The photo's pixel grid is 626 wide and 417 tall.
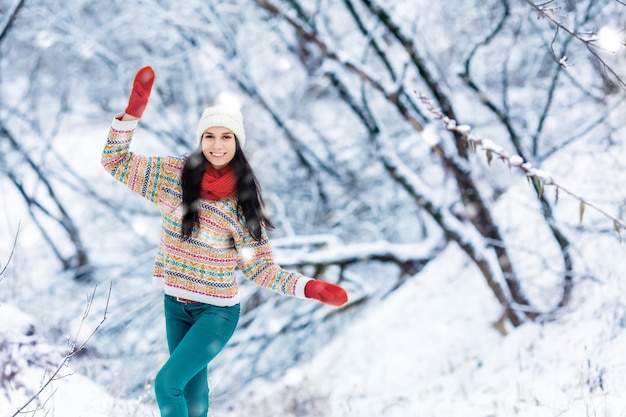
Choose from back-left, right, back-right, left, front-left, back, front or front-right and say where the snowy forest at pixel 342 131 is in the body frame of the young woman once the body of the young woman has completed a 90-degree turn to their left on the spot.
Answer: left

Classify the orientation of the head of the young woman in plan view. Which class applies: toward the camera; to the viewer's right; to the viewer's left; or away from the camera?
toward the camera

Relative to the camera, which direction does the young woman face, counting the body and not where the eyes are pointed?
toward the camera
